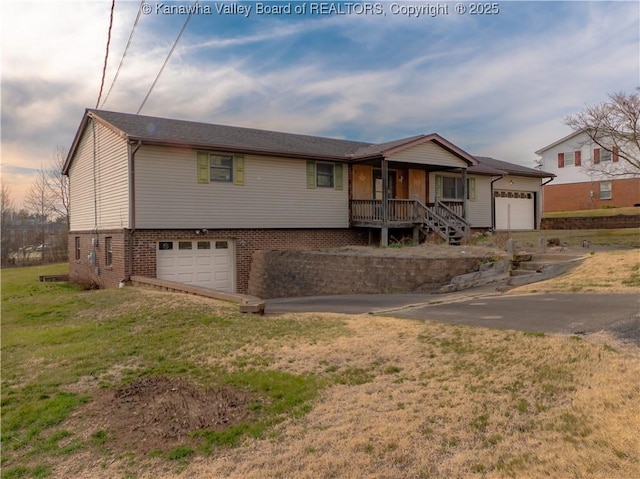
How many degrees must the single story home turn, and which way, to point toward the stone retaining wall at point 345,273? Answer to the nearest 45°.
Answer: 0° — it already faces it

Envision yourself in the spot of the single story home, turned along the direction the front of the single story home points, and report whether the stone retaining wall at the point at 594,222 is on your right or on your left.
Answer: on your left

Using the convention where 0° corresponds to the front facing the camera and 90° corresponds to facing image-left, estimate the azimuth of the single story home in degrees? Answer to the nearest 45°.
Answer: approximately 315°

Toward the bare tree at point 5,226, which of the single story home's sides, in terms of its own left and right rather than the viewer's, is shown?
back
